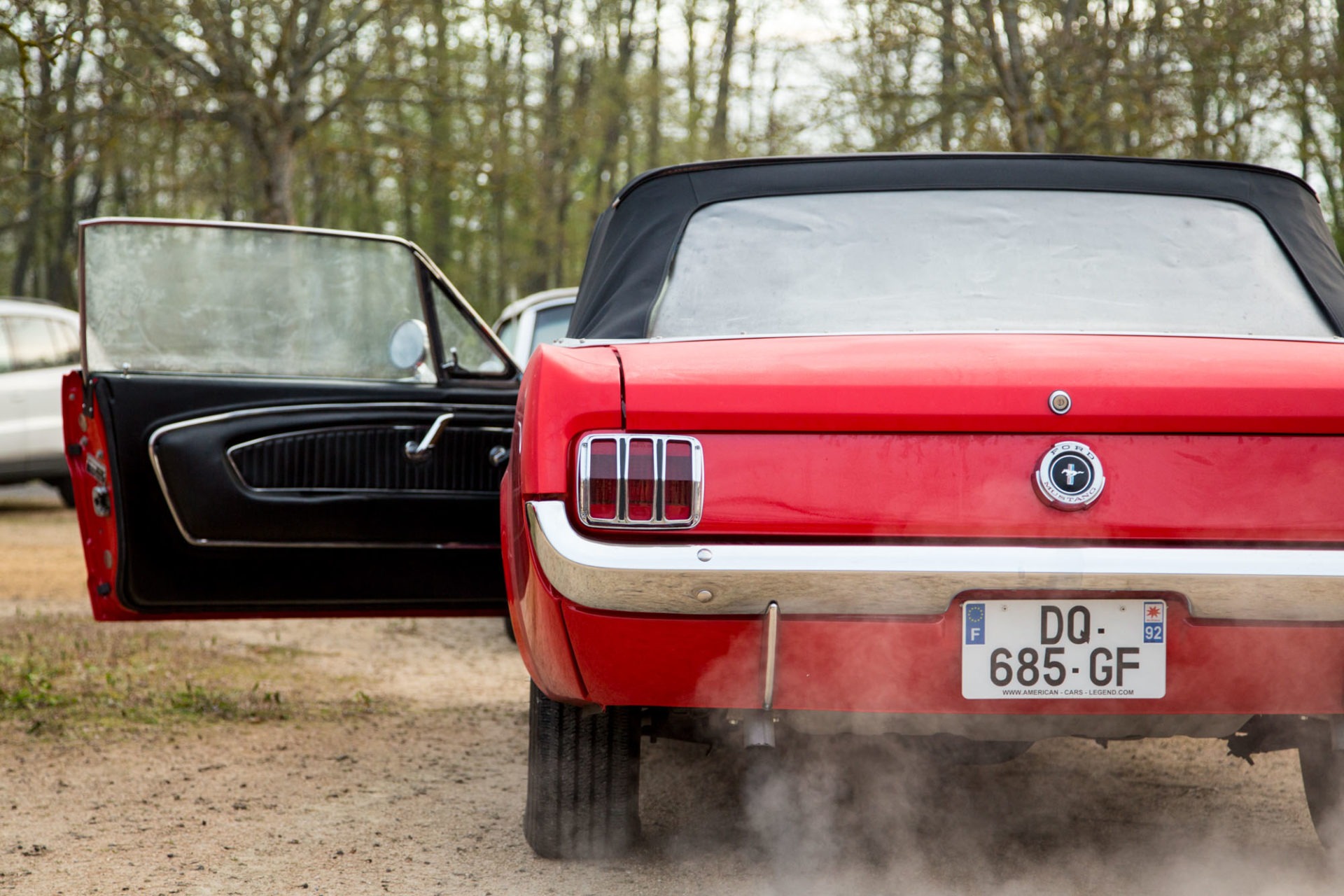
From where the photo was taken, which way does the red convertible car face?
away from the camera

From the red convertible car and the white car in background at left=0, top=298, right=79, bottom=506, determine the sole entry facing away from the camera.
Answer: the red convertible car

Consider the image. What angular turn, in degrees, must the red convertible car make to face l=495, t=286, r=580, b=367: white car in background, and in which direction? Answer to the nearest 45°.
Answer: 0° — it already faces it

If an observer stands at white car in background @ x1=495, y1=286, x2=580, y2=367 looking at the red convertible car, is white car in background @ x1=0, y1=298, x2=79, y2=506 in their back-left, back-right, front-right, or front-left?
back-right

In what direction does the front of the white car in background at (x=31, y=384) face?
to the viewer's left

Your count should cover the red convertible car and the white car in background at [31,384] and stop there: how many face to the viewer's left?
1

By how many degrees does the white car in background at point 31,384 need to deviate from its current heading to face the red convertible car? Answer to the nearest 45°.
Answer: approximately 90° to its left
